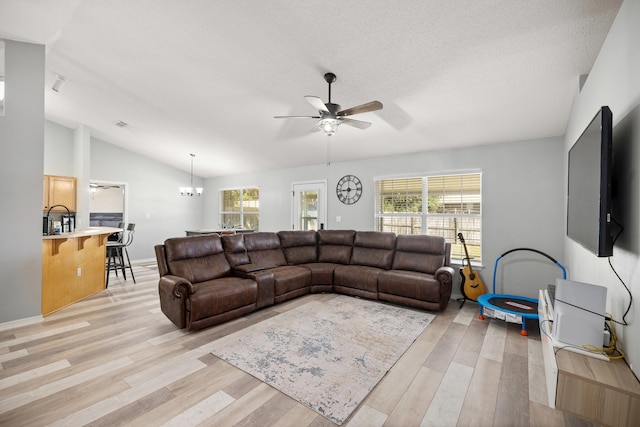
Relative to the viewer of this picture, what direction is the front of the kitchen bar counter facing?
facing the viewer and to the right of the viewer

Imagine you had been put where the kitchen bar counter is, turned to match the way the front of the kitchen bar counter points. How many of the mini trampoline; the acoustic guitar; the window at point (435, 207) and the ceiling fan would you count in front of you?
4

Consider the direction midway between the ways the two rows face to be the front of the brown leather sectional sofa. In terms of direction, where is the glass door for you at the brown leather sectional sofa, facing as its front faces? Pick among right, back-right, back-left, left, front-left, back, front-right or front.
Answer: back

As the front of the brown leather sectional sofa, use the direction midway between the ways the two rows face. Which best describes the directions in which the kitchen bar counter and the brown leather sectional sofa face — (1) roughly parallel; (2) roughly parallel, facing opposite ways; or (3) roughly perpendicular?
roughly perpendicular

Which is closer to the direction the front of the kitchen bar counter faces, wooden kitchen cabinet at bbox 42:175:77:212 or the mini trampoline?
the mini trampoline

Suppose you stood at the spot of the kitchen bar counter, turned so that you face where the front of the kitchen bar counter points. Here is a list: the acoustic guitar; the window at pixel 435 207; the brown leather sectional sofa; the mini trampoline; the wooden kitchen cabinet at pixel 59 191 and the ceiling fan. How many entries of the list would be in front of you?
5

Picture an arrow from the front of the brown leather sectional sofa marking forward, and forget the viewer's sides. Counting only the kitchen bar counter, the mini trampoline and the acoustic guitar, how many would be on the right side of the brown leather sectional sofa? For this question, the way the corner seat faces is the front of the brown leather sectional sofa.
1

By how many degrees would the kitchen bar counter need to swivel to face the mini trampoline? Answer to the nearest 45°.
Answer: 0° — it already faces it

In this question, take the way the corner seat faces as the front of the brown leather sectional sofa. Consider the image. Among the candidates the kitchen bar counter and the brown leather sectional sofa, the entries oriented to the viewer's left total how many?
0

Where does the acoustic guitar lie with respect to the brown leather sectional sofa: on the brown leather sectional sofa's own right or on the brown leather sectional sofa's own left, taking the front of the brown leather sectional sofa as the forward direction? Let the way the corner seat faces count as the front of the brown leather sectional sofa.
on the brown leather sectional sofa's own left

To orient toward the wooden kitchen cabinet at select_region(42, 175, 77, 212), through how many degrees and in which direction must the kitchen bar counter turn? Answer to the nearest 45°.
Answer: approximately 135° to its left

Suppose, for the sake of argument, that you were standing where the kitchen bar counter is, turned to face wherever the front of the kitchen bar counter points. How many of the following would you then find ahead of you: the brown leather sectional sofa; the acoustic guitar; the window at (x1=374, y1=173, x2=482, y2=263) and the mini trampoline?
4

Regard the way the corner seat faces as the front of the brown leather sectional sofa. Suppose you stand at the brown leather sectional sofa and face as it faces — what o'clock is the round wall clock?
The round wall clock is roughly at 7 o'clock from the brown leather sectional sofa.

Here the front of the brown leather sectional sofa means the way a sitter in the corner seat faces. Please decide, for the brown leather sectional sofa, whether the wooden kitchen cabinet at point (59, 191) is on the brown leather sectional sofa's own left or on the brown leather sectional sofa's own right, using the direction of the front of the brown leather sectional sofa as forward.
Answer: on the brown leather sectional sofa's own right

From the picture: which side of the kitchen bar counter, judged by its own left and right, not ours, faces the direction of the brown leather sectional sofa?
front

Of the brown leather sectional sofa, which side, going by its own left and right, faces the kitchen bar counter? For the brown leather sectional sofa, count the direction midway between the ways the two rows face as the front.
right
